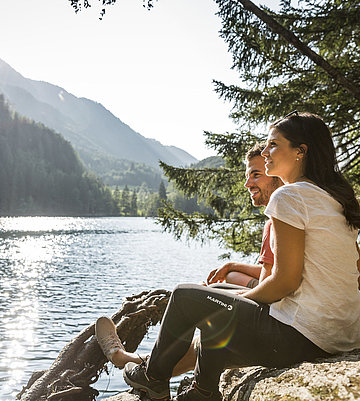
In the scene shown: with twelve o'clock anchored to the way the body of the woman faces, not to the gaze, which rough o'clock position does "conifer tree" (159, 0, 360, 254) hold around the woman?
The conifer tree is roughly at 3 o'clock from the woman.

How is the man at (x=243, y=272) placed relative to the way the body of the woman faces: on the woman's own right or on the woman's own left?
on the woman's own right

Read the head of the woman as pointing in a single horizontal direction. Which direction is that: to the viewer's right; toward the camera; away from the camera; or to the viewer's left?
to the viewer's left

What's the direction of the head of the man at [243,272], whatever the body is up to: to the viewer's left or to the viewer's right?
to the viewer's left

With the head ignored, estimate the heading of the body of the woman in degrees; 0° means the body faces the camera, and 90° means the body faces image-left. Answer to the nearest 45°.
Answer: approximately 90°
